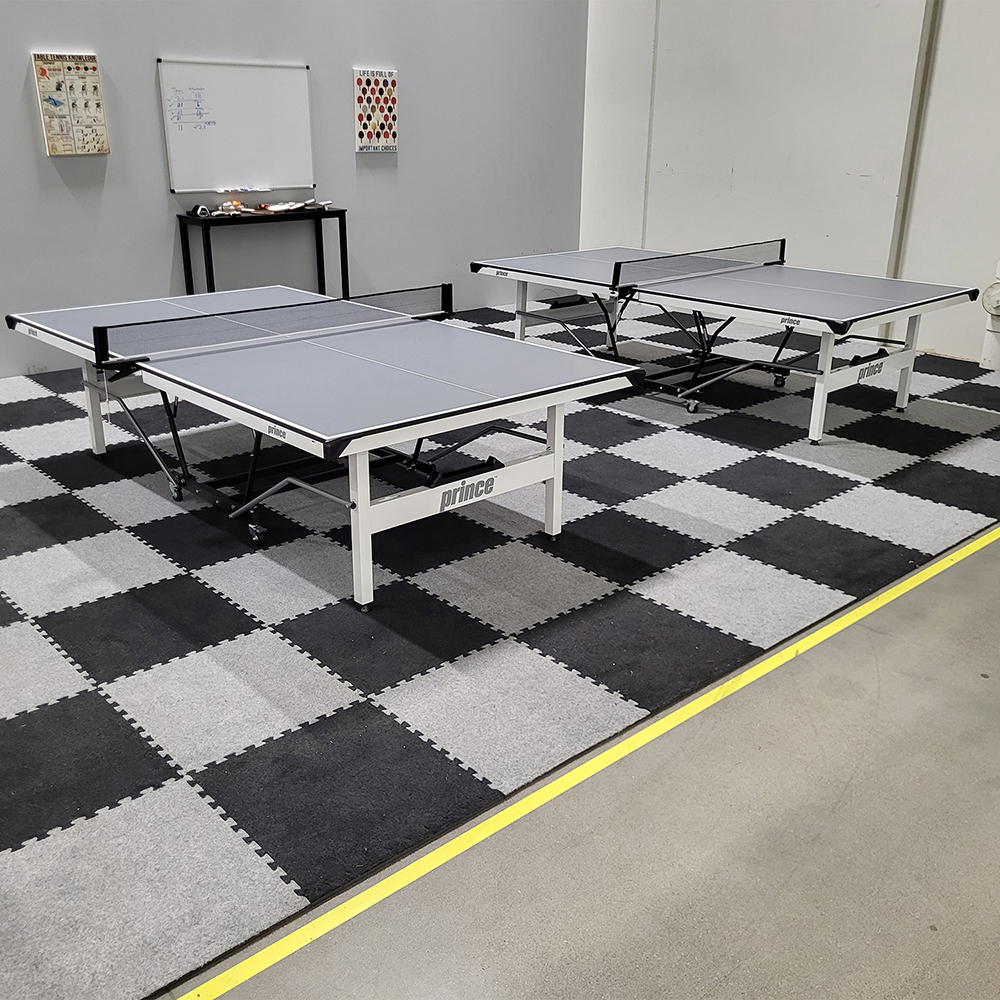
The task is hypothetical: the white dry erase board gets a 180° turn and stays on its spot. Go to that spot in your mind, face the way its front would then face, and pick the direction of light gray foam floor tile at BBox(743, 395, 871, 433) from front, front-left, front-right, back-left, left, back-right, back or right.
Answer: back

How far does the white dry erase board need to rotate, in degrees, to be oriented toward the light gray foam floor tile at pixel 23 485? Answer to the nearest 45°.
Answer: approximately 45° to its right

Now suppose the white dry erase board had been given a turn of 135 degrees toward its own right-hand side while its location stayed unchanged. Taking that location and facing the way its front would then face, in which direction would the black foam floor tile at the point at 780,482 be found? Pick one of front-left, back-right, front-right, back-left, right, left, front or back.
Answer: back-left

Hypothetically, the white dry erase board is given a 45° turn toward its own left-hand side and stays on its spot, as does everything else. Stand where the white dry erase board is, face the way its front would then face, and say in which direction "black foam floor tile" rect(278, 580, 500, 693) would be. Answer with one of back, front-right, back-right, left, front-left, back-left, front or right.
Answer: right

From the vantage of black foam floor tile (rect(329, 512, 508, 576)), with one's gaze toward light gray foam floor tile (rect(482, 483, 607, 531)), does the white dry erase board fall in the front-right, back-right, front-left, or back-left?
front-left

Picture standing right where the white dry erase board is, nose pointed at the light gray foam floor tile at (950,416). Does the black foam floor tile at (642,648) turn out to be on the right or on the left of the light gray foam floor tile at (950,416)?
right

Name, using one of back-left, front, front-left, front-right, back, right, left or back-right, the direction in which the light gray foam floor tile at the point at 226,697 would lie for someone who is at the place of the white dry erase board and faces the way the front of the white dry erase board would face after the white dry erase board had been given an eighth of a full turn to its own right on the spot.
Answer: front

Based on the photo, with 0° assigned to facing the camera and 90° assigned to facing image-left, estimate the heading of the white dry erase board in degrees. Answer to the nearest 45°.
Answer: approximately 315°

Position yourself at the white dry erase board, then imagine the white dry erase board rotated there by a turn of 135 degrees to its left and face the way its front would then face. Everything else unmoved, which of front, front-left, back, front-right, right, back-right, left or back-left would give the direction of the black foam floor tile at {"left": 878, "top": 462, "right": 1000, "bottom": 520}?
back-right

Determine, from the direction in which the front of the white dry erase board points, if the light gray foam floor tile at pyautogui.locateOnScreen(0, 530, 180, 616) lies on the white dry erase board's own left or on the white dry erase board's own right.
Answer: on the white dry erase board's own right

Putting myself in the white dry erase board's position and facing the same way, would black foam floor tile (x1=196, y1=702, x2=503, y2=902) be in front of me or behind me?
in front

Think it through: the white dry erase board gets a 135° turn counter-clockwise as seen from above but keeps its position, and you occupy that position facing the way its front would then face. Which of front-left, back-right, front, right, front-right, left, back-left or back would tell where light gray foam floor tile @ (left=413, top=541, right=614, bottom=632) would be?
back

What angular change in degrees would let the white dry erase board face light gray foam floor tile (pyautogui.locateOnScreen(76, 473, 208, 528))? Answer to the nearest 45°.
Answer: approximately 45° to its right

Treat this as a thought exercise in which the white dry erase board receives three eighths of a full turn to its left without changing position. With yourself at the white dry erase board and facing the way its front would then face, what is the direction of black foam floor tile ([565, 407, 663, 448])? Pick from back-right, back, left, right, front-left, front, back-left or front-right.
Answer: back-right

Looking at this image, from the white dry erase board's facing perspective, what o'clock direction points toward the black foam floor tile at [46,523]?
The black foam floor tile is roughly at 2 o'clock from the white dry erase board.

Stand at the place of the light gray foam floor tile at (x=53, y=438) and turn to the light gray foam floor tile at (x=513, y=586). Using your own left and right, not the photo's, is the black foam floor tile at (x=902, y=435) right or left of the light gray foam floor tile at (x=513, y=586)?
left

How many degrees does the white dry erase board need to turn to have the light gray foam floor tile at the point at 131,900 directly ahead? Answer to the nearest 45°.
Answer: approximately 45° to its right

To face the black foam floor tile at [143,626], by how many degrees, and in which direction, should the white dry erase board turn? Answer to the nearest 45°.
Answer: approximately 45° to its right
